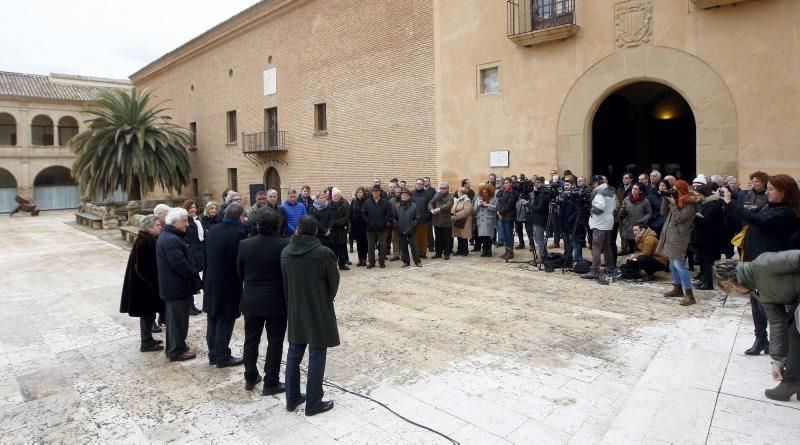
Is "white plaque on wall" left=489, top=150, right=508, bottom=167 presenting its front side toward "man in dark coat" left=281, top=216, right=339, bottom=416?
yes

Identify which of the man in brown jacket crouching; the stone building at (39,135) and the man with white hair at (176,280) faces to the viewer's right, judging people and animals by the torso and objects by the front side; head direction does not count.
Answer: the man with white hair

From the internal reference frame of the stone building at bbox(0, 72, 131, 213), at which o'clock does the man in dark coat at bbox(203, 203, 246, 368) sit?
The man in dark coat is roughly at 12 o'clock from the stone building.

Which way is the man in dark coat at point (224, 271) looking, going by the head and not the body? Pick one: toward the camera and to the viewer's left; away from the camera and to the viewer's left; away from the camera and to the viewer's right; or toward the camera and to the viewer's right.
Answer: away from the camera and to the viewer's right

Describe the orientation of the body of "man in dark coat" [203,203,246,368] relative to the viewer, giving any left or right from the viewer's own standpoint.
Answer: facing away from the viewer and to the right of the viewer

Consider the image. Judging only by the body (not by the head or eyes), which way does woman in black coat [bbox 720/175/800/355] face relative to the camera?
to the viewer's left

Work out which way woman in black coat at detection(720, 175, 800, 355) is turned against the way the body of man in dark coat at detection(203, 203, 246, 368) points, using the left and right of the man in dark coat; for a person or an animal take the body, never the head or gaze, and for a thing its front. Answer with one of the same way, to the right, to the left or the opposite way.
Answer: to the left

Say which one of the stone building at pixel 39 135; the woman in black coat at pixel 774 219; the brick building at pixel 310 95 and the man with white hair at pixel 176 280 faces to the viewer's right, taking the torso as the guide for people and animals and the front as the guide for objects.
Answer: the man with white hair
